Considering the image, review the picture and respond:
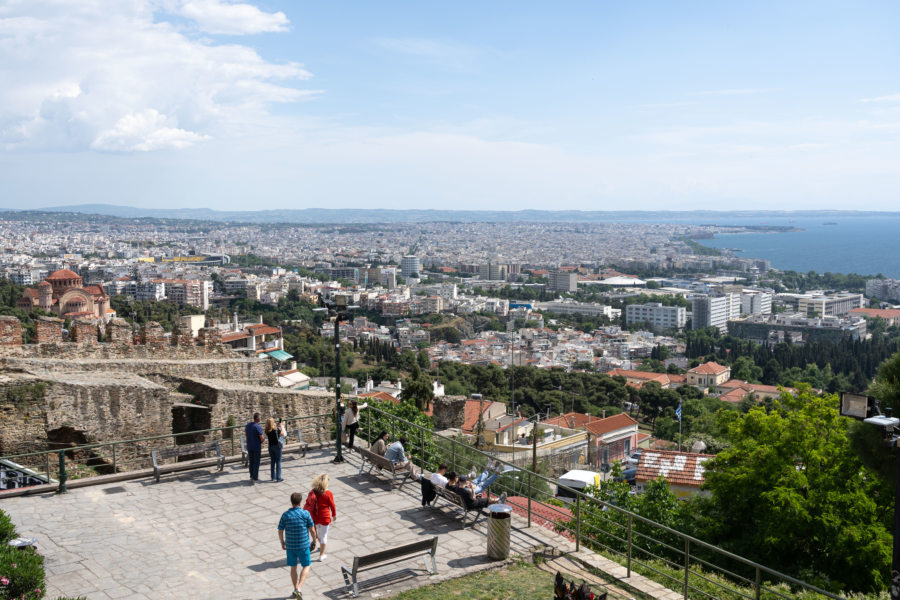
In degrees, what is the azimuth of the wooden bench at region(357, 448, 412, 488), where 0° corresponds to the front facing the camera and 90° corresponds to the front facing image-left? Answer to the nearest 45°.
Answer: approximately 225°

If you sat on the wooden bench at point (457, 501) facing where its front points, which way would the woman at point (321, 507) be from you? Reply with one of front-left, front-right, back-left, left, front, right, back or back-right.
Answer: back

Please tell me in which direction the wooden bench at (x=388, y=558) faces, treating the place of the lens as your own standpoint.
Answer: facing away from the viewer and to the left of the viewer

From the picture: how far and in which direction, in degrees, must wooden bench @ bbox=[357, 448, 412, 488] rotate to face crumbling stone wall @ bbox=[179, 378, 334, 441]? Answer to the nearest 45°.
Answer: approximately 90° to its left

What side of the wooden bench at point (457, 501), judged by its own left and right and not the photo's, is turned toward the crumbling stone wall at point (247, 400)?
left

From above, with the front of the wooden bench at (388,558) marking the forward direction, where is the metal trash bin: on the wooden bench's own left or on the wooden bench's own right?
on the wooden bench's own right

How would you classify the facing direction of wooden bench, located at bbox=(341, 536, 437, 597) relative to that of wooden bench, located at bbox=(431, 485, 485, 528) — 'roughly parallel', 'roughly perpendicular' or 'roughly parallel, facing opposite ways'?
roughly perpendicular

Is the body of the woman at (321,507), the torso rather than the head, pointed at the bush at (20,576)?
no

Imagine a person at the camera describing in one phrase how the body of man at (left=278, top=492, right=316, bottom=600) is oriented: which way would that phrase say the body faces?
away from the camera

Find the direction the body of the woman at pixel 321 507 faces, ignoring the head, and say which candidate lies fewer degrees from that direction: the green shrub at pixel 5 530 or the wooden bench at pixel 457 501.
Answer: the wooden bench

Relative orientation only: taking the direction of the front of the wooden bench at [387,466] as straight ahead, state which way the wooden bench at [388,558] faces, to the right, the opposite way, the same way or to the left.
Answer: to the left

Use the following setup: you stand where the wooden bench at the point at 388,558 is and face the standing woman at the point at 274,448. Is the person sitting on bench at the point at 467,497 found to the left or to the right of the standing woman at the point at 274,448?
right

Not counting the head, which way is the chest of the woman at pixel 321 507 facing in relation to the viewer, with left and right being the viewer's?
facing away from the viewer

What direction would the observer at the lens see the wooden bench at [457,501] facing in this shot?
facing away from the viewer and to the right of the viewer

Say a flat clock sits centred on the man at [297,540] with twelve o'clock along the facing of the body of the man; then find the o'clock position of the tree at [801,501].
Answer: The tree is roughly at 2 o'clock from the man.
